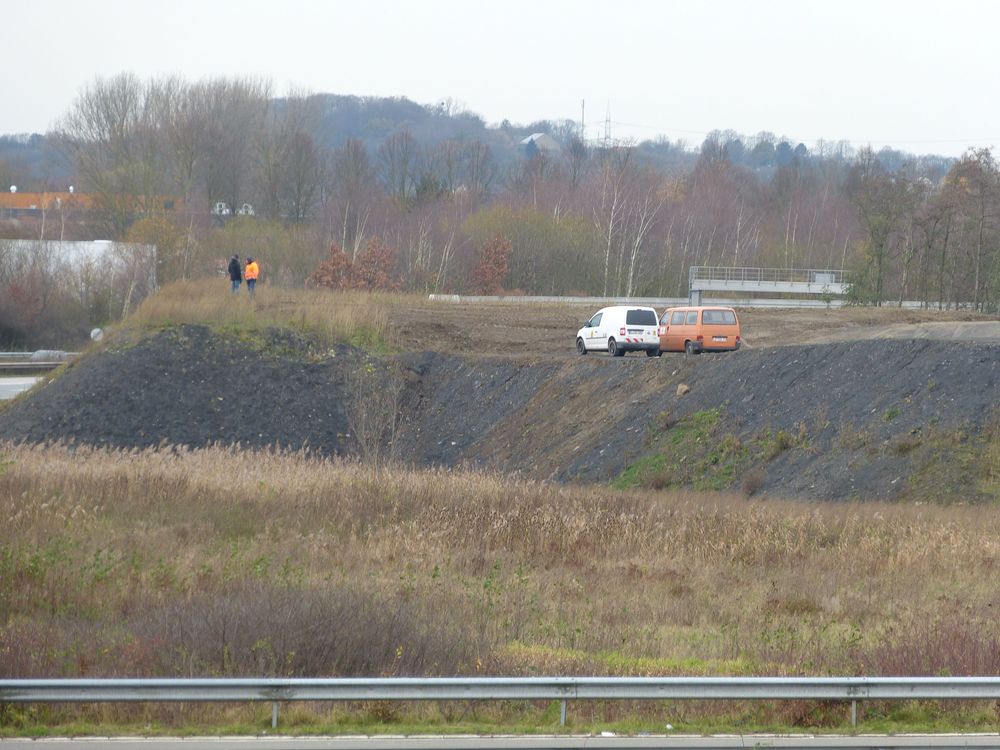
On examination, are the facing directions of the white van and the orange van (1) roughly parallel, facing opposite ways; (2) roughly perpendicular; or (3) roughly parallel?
roughly parallel

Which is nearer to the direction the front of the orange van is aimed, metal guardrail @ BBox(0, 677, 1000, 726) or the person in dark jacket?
the person in dark jacket

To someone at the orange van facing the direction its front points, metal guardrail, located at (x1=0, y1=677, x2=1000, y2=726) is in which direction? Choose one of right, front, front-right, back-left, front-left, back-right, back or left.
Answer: back-left

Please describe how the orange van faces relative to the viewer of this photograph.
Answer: facing away from the viewer and to the left of the viewer

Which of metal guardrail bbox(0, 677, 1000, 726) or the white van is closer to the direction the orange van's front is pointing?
the white van

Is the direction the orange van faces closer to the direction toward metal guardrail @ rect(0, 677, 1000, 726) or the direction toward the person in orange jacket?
the person in orange jacket

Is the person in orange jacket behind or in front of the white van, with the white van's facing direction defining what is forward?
in front

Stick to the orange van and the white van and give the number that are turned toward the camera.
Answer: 0

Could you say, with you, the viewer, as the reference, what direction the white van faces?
facing away from the viewer and to the left of the viewer

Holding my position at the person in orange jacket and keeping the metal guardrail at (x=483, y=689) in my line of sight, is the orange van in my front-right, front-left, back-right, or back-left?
front-left
